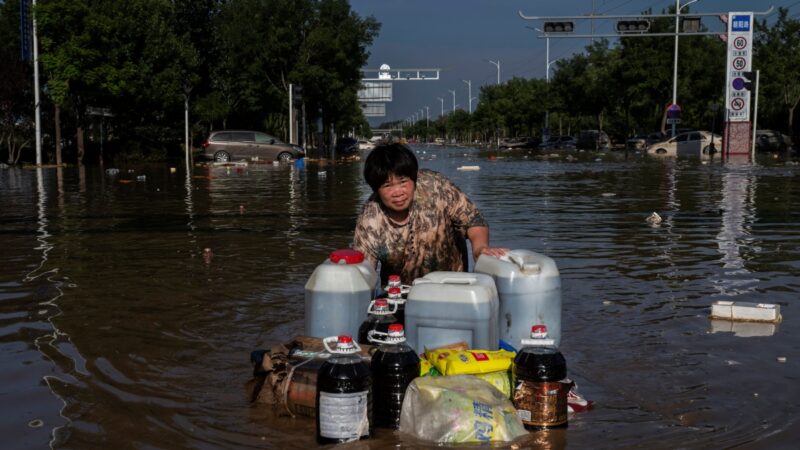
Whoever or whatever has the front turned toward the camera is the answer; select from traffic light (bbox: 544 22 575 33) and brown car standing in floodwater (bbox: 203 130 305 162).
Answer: the traffic light

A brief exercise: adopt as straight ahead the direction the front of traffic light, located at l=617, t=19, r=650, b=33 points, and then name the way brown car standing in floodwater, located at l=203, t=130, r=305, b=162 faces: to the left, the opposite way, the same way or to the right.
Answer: to the left

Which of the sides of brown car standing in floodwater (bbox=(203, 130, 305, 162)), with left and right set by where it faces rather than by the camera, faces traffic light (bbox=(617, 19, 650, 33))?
front

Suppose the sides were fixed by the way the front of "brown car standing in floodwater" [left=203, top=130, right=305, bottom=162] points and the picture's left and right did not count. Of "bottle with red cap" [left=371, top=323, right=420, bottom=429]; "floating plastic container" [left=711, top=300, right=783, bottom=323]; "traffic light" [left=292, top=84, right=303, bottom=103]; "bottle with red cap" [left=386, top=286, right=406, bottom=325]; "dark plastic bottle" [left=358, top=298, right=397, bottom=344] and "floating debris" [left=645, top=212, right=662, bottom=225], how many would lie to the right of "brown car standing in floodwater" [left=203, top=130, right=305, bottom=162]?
5

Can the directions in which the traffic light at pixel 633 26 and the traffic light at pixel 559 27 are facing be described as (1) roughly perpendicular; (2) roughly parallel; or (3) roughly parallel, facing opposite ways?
roughly parallel

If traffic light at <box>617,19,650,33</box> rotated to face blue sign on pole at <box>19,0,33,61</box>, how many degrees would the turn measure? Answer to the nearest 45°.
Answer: approximately 45° to its right

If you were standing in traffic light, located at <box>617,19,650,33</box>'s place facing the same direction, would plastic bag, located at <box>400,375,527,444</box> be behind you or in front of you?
in front

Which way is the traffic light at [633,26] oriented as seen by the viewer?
toward the camera

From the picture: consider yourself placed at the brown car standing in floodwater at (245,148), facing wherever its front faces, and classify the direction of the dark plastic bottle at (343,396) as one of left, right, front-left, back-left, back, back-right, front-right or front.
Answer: right

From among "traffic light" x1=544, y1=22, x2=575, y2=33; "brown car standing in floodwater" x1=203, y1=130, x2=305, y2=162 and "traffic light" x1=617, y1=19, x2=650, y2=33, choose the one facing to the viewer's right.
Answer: the brown car standing in floodwater

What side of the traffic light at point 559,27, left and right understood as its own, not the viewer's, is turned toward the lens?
front

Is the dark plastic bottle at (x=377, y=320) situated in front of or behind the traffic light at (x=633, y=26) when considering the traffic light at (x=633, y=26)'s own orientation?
in front

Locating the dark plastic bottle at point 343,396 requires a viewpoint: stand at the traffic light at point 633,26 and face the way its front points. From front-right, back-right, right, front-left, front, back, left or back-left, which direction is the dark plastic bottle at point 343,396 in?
front

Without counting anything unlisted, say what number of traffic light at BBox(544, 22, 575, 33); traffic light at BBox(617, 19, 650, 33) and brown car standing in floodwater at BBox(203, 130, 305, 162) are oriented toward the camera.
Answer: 2

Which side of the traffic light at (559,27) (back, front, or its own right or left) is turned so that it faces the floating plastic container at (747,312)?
front

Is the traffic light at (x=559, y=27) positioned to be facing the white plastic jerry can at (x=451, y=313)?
yes

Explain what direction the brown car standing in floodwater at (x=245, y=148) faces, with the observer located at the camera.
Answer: facing to the right of the viewer

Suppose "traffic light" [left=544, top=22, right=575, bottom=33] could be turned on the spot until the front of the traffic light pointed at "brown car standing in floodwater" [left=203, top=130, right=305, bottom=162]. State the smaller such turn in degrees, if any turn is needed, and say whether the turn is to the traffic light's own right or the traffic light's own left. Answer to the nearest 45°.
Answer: approximately 90° to the traffic light's own right
